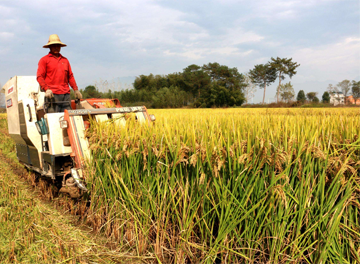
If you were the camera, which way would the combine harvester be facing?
facing the viewer and to the right of the viewer

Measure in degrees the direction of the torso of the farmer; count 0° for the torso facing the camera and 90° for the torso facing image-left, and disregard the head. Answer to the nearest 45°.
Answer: approximately 0°
